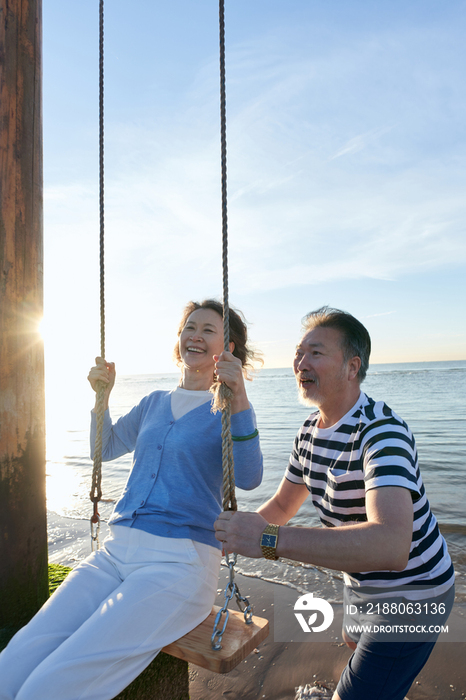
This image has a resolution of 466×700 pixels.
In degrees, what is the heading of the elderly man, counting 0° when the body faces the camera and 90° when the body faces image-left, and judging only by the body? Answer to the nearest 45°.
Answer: approximately 45°

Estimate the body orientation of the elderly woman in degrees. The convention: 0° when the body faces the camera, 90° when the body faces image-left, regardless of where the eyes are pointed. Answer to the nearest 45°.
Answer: approximately 45°
